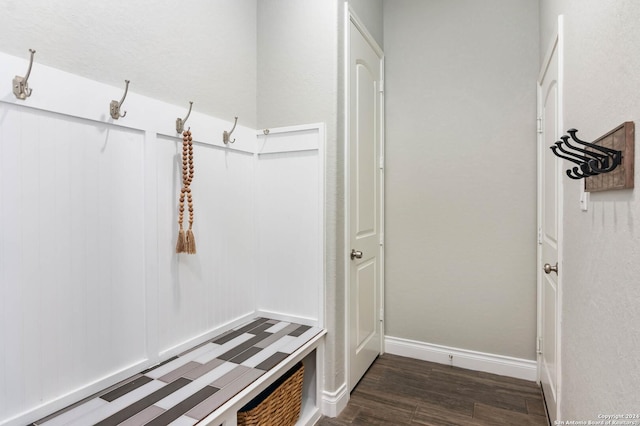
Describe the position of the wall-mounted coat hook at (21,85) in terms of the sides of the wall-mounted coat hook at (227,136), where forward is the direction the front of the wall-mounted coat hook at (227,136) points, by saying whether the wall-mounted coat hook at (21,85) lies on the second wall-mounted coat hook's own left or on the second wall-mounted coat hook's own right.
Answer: on the second wall-mounted coat hook's own right

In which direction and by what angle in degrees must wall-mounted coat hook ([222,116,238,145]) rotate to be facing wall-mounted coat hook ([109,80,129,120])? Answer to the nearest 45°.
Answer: approximately 90° to its right

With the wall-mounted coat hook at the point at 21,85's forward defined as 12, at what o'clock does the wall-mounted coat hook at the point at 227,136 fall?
the wall-mounted coat hook at the point at 227,136 is roughly at 10 o'clock from the wall-mounted coat hook at the point at 21,85.

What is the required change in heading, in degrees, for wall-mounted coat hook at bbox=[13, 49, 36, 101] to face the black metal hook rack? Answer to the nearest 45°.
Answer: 0° — it already faces it

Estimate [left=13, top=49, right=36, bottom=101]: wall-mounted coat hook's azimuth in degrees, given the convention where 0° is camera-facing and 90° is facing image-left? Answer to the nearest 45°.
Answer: approximately 315°
